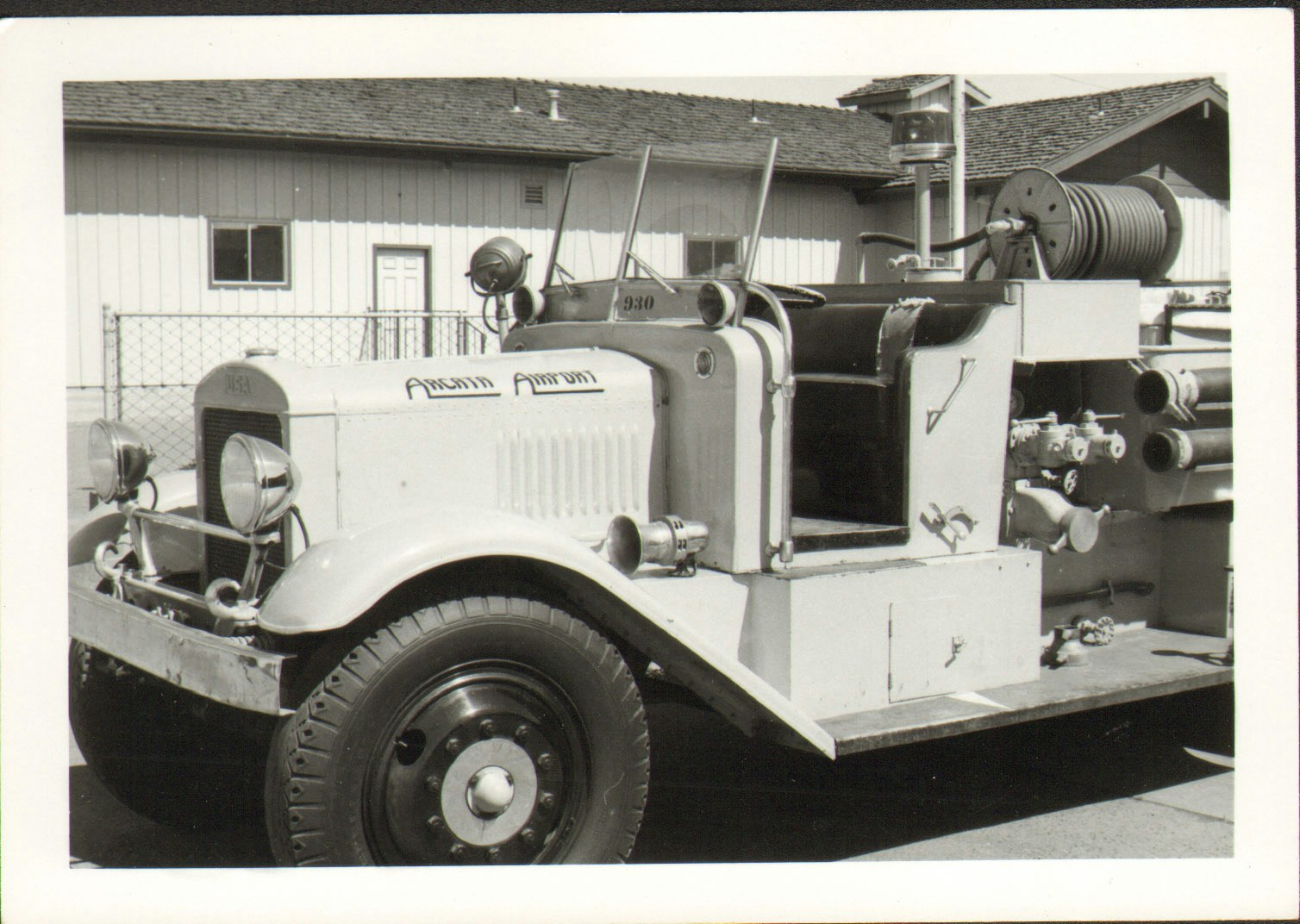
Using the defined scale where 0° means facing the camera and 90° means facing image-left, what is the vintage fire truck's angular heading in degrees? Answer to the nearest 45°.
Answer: approximately 45°
